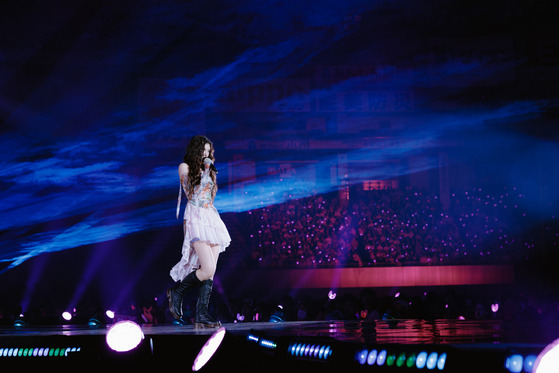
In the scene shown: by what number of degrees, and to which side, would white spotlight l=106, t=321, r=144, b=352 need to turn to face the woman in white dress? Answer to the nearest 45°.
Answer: approximately 180°

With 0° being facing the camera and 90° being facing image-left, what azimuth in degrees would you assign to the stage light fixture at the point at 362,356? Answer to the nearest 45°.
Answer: approximately 0°

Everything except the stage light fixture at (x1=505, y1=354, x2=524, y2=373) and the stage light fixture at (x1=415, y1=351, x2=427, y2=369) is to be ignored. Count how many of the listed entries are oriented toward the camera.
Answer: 2

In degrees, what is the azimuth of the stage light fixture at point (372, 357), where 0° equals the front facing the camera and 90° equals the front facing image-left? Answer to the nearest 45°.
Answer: approximately 0°
